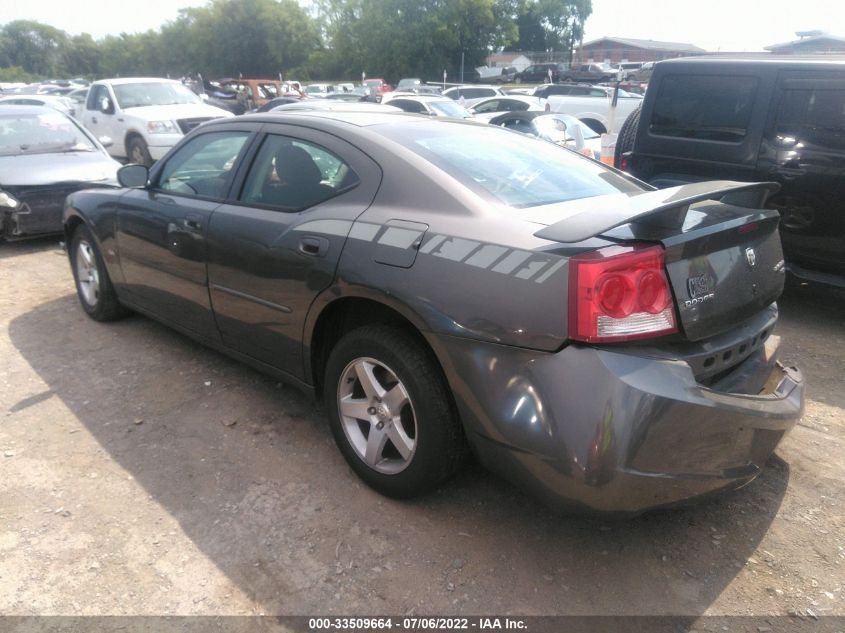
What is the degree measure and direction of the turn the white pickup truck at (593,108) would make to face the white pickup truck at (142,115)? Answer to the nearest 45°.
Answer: approximately 135° to its right

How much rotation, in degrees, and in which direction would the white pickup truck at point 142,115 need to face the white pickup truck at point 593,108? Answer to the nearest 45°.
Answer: approximately 45° to its left

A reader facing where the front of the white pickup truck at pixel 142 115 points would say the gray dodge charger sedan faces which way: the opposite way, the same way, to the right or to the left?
the opposite way

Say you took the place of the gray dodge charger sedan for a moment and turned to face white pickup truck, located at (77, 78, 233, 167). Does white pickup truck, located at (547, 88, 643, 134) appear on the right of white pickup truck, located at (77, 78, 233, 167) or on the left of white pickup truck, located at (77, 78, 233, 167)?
right

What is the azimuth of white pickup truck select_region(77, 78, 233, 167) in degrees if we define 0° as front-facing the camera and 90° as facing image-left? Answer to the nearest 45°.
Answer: approximately 315°

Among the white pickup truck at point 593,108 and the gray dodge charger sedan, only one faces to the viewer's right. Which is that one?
the white pickup truck

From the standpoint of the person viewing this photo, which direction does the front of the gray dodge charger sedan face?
facing away from the viewer and to the left of the viewer

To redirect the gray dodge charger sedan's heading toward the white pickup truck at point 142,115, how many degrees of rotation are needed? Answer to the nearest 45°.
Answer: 0° — it already faces it

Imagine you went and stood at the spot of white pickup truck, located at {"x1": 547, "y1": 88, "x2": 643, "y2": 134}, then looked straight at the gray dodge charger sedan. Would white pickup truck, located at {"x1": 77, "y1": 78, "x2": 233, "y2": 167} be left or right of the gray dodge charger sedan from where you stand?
right

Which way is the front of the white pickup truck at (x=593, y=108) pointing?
to the viewer's right
